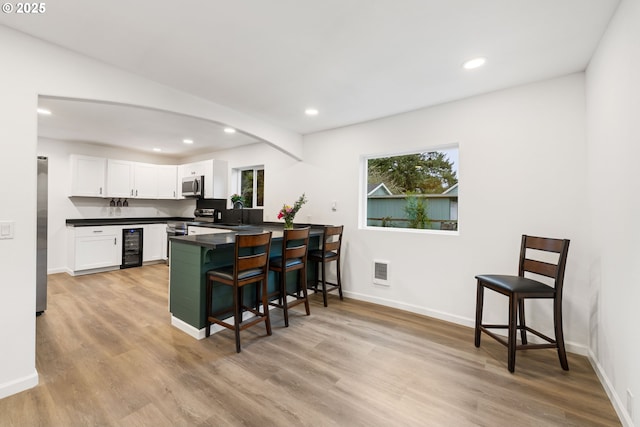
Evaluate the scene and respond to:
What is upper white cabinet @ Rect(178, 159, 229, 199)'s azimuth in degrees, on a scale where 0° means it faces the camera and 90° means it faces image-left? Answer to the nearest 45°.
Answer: approximately 45°

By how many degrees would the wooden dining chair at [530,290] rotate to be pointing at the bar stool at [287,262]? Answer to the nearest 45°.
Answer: approximately 45° to its right

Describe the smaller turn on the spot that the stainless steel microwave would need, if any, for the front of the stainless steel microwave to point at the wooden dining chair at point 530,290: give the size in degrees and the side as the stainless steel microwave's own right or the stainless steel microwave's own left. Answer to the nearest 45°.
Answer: approximately 90° to the stainless steel microwave's own left

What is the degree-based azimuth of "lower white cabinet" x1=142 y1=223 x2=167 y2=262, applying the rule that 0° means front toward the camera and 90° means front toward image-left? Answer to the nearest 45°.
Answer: approximately 0°

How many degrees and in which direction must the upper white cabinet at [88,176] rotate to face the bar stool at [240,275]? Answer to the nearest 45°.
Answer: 0° — it already faces it
